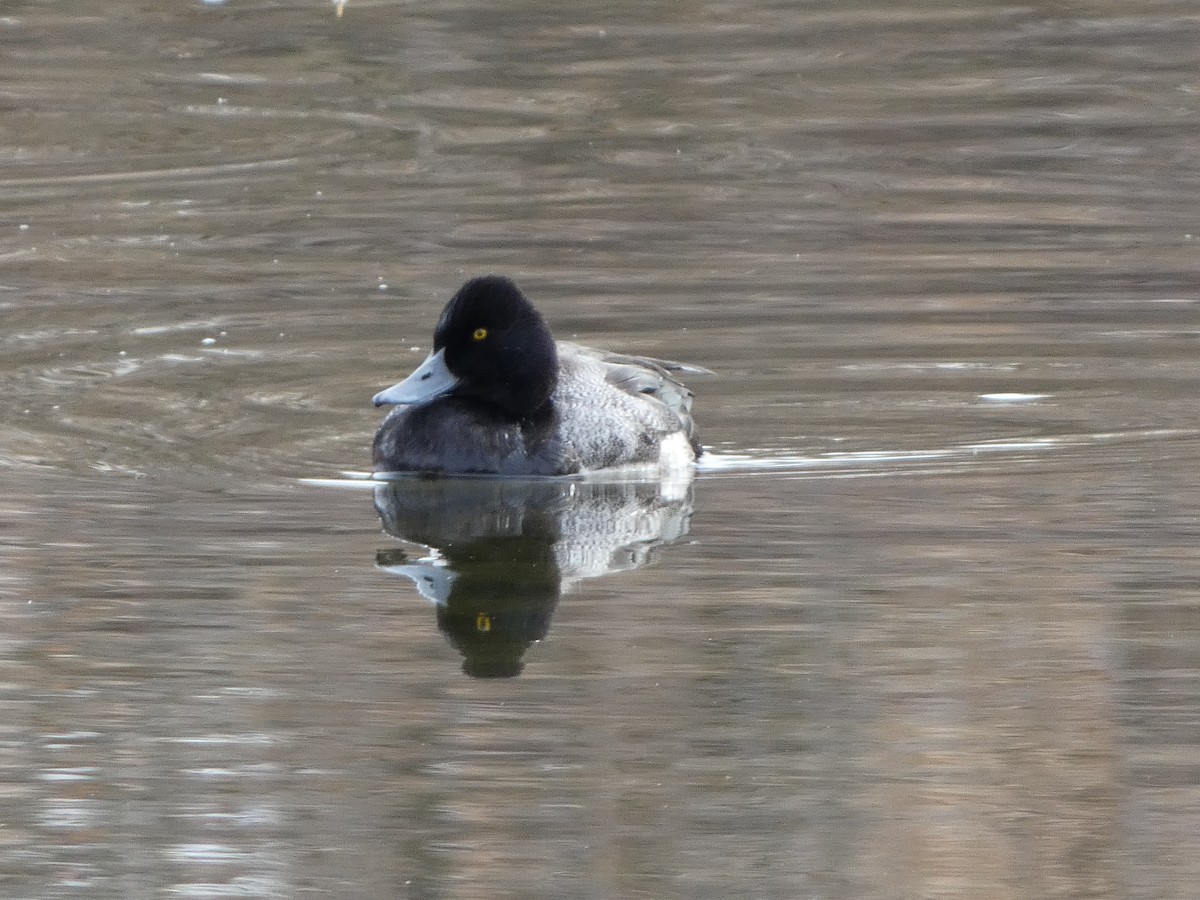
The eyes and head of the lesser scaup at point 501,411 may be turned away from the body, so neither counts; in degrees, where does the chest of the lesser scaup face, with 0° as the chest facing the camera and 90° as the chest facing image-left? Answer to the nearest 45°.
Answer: approximately 45°
